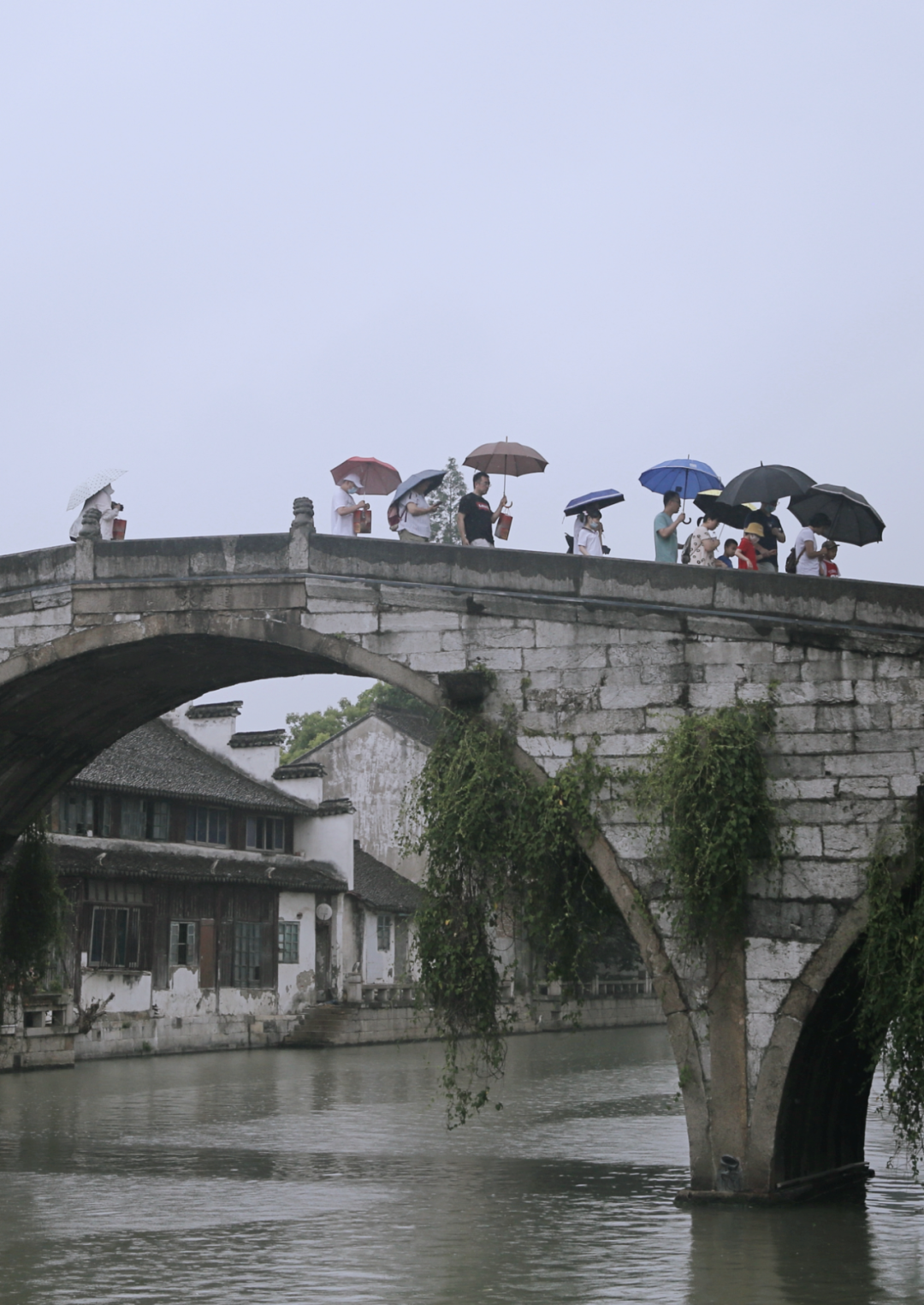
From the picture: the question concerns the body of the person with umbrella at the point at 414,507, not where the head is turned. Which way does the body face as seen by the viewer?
to the viewer's right

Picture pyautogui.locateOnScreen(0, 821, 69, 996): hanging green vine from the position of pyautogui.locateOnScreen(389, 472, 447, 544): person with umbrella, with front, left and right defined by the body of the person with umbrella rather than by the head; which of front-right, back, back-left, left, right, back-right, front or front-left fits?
back-left
